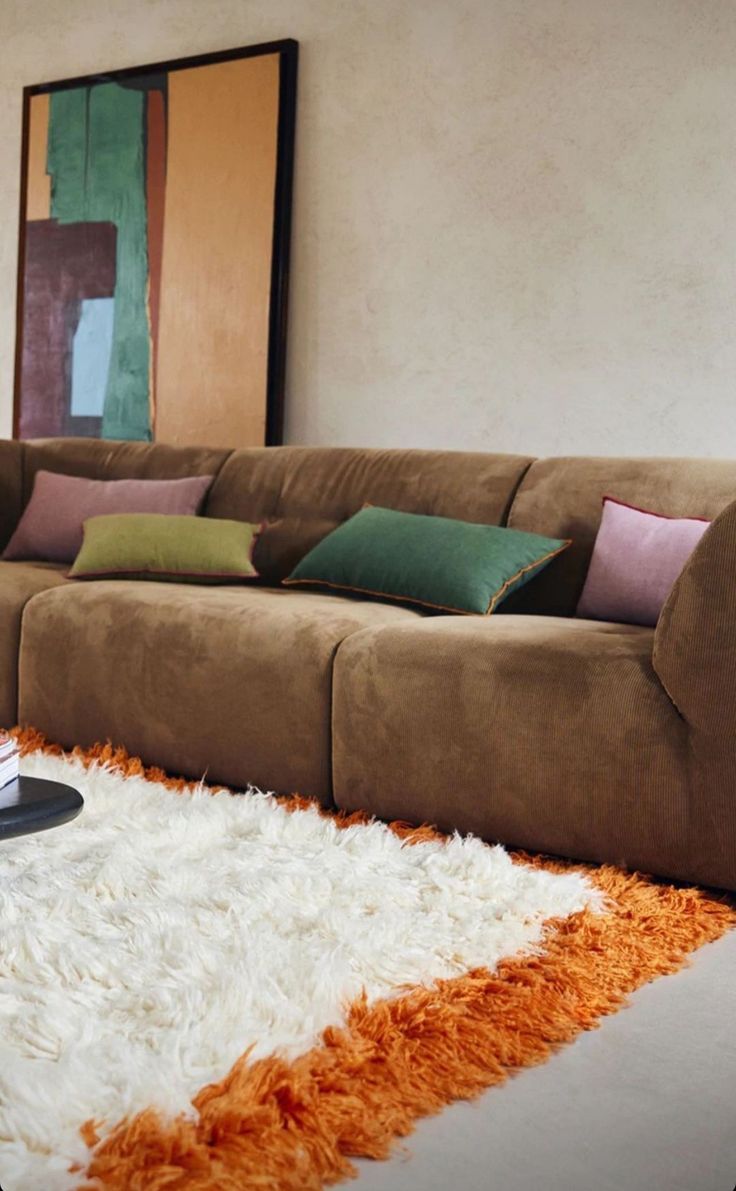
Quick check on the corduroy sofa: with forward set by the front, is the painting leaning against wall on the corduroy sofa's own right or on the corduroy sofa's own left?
on the corduroy sofa's own right

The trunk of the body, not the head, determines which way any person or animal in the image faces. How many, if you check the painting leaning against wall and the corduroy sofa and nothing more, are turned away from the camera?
0

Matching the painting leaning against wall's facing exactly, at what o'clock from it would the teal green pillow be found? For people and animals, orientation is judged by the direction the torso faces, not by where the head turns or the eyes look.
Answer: The teal green pillow is roughly at 10 o'clock from the painting leaning against wall.

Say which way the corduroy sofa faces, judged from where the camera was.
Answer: facing the viewer and to the left of the viewer
